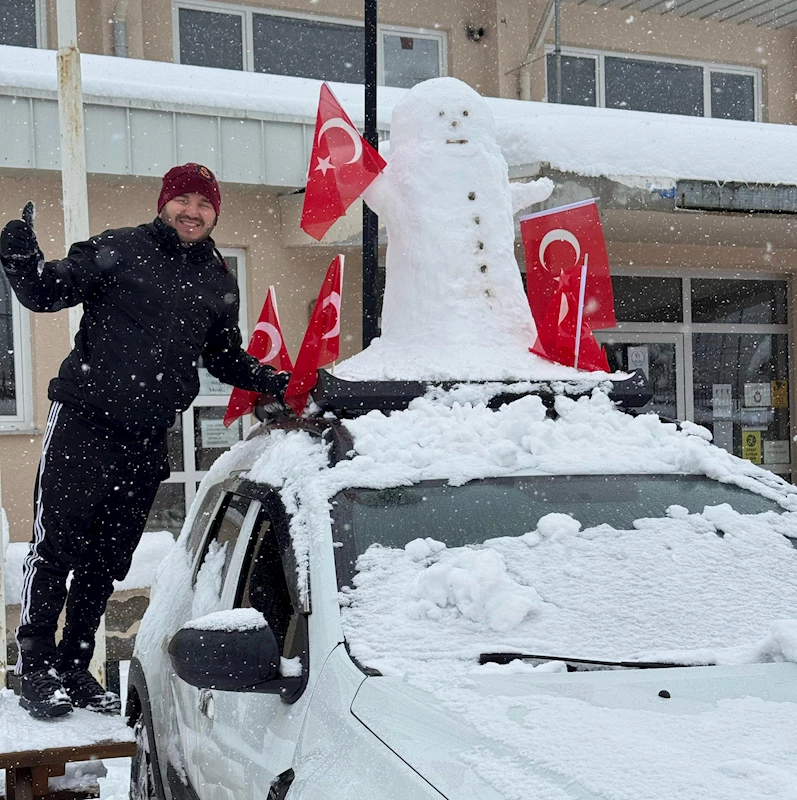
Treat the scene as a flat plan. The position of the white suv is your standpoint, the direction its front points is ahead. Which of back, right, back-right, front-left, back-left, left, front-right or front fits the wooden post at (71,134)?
back

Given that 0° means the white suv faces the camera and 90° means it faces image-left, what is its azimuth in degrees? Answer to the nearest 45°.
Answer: approximately 315°

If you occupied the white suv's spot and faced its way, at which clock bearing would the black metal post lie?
The black metal post is roughly at 7 o'clock from the white suv.
